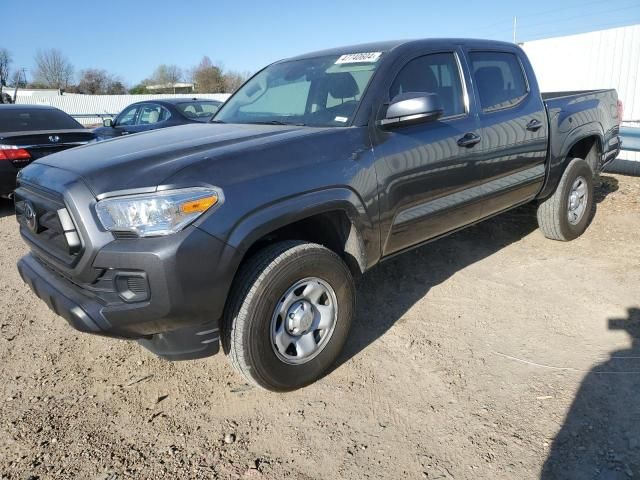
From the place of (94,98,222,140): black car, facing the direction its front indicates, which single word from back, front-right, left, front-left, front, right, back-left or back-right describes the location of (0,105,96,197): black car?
left

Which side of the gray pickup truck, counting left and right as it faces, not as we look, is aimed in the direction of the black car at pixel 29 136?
right

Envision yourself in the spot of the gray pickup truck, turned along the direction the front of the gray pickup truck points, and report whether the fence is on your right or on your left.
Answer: on your right

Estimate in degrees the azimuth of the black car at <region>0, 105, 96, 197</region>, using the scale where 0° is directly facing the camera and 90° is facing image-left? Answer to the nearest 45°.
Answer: approximately 135°

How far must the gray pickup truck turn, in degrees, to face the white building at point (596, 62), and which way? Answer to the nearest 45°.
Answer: approximately 180°

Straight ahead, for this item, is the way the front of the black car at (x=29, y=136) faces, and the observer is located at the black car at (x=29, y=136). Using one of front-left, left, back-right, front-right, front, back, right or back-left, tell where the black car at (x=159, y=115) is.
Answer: right

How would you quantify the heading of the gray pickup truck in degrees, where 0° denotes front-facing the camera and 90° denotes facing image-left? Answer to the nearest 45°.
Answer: approximately 45°
